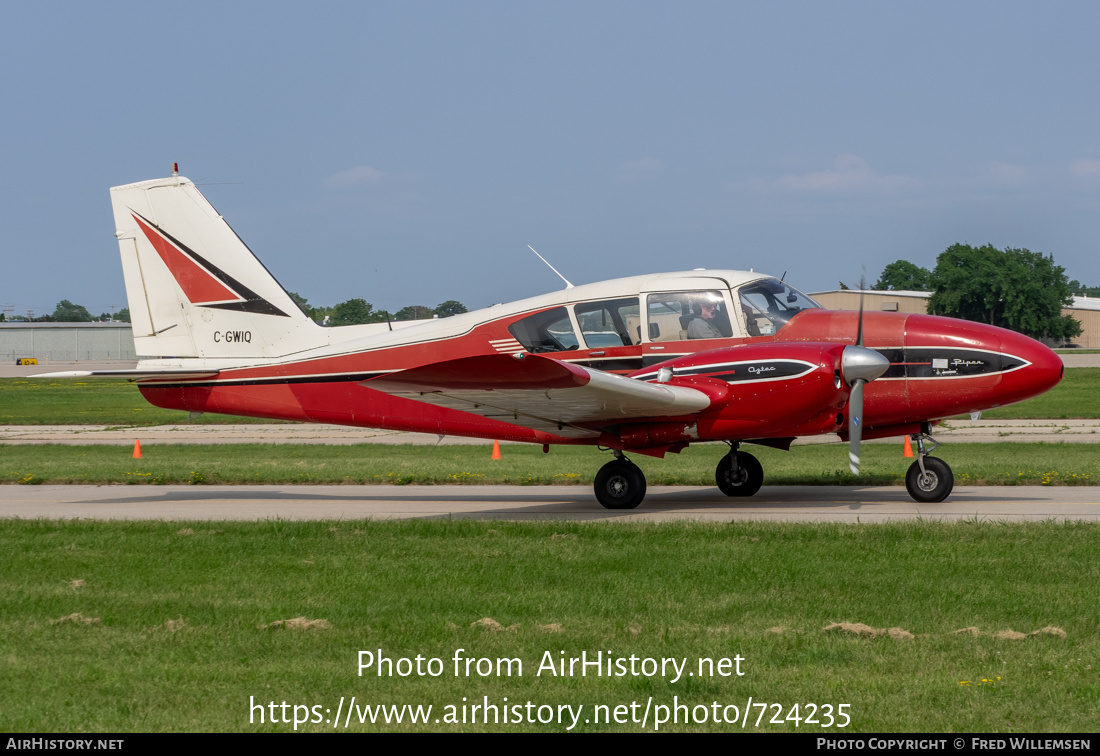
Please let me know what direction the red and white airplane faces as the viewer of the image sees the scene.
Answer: facing to the right of the viewer

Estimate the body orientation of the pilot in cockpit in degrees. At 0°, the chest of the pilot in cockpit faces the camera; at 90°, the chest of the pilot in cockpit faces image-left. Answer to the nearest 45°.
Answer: approximately 270°
